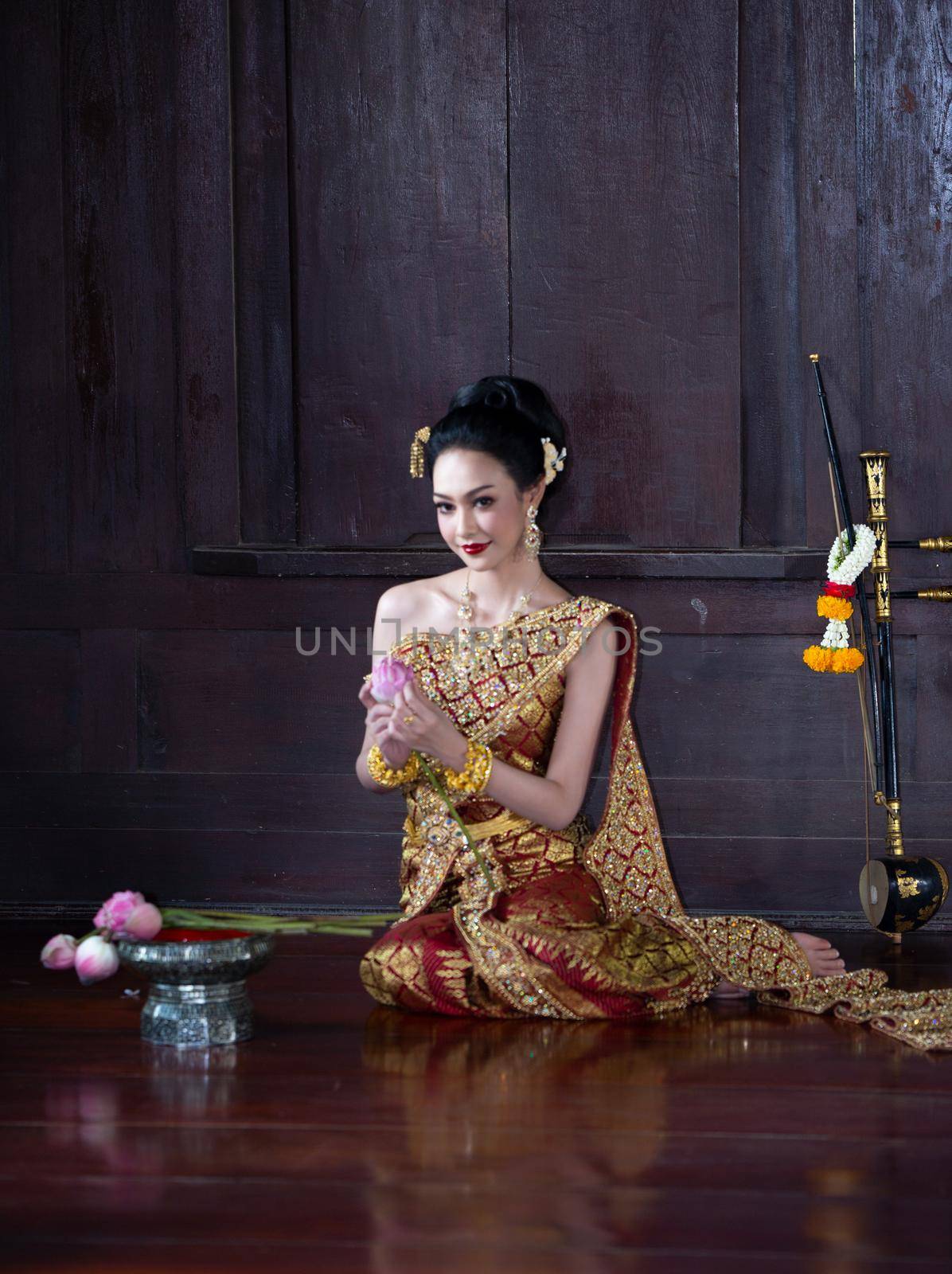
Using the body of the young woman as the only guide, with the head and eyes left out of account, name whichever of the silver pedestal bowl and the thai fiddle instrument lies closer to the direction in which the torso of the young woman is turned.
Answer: the silver pedestal bowl

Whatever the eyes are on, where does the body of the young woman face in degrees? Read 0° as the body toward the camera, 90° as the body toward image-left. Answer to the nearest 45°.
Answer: approximately 45°

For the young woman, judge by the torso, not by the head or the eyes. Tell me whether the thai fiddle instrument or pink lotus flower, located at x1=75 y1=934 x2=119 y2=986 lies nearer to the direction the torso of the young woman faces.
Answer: the pink lotus flower

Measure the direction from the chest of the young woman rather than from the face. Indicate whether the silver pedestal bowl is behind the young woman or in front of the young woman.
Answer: in front

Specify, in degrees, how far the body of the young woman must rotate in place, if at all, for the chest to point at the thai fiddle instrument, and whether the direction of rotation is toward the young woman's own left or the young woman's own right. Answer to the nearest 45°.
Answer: approximately 180°

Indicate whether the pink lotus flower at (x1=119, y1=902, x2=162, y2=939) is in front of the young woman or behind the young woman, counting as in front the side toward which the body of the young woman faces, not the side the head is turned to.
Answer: in front

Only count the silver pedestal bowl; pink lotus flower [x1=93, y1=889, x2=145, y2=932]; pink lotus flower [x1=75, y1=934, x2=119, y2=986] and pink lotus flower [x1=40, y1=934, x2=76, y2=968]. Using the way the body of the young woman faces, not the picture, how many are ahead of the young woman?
4

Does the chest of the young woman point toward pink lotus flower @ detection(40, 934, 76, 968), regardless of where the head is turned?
no
